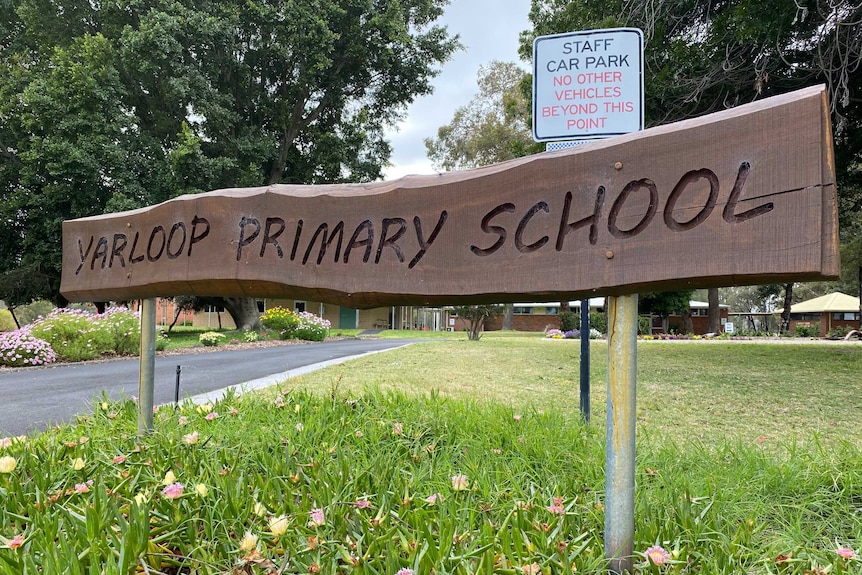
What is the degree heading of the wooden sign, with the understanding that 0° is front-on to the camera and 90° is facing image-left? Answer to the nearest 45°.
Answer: approximately 45°

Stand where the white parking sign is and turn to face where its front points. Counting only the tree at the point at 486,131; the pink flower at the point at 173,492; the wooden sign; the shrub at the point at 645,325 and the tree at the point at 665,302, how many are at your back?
3

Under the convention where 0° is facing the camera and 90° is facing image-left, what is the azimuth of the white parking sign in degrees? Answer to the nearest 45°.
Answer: approximately 0°

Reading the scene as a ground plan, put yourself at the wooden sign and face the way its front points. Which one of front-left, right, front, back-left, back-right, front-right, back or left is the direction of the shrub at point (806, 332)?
back

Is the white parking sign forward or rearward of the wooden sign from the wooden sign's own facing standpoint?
rearward

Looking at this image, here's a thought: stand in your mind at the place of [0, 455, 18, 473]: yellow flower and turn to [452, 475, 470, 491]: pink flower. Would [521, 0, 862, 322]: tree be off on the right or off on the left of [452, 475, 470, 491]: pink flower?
left

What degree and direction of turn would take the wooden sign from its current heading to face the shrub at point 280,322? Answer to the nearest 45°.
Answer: approximately 135° to its right

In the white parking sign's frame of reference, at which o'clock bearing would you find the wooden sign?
The wooden sign is roughly at 12 o'clock from the white parking sign.

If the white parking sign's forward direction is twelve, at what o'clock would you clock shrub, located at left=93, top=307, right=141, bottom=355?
The shrub is roughly at 4 o'clock from the white parking sign.

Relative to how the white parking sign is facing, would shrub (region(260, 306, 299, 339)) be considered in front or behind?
behind

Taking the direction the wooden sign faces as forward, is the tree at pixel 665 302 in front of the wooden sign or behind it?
behind
